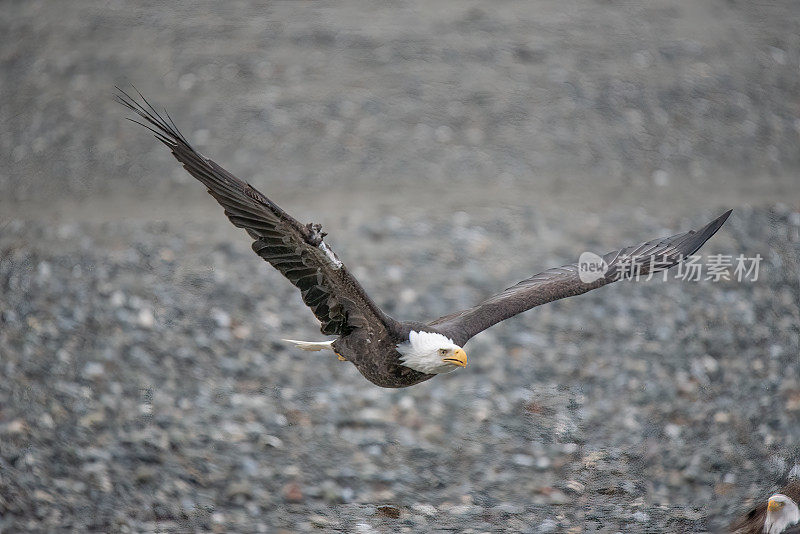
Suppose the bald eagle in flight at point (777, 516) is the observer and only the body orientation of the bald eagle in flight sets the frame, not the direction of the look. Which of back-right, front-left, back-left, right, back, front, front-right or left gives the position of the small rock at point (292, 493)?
front-right

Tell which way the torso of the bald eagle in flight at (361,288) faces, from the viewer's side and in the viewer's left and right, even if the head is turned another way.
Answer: facing the viewer and to the right of the viewer

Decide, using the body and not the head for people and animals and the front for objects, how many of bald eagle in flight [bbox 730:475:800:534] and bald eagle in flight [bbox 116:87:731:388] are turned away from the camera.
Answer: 0

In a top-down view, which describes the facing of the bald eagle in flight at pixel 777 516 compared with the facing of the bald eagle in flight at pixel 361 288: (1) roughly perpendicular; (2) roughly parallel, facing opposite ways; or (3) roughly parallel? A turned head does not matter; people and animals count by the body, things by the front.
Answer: roughly perpendicular

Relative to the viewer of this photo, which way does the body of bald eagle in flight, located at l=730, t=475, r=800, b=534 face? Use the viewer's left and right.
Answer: facing the viewer and to the left of the viewer

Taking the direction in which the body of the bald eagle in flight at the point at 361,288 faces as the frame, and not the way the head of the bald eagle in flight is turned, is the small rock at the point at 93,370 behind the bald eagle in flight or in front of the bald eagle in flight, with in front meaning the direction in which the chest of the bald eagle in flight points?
behind

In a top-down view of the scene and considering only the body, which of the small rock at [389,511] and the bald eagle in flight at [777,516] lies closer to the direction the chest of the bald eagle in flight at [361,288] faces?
the bald eagle in flight

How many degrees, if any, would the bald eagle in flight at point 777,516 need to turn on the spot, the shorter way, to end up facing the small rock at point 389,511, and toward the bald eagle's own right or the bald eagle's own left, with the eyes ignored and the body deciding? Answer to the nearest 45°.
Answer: approximately 45° to the bald eagle's own right

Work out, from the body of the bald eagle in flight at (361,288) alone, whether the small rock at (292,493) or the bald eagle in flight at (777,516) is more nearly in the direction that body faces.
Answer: the bald eagle in flight

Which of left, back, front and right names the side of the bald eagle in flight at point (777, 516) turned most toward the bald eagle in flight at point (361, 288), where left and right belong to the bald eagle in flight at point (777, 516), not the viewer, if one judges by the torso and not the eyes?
front
